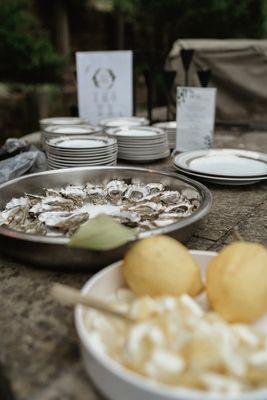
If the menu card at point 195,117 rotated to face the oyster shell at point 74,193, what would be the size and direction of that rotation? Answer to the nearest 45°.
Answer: approximately 45° to its right

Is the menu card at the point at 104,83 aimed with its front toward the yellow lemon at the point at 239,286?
yes

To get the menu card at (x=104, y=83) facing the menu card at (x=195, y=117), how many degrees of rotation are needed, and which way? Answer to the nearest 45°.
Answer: approximately 45° to its left

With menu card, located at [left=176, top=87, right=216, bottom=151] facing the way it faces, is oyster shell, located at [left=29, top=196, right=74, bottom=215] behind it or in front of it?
in front

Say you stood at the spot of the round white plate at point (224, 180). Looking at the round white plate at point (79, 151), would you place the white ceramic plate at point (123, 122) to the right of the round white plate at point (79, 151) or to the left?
right

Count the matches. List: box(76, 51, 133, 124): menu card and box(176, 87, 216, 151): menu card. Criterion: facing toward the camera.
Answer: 2

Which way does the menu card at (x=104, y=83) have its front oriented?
toward the camera

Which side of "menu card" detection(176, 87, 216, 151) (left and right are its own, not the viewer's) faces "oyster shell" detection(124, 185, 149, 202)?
front

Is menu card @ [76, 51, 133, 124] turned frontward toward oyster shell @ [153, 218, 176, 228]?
yes

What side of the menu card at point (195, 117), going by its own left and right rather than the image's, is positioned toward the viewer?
front

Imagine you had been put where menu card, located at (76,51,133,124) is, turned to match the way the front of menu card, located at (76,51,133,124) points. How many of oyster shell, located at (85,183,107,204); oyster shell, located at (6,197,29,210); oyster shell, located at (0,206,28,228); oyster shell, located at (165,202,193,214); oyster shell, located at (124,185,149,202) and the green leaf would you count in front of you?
6

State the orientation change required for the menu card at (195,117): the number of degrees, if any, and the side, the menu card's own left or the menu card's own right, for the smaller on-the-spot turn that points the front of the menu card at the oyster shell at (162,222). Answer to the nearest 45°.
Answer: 0° — it already faces it

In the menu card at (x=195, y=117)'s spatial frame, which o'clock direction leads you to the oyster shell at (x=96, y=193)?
The oyster shell is roughly at 1 o'clock from the menu card.

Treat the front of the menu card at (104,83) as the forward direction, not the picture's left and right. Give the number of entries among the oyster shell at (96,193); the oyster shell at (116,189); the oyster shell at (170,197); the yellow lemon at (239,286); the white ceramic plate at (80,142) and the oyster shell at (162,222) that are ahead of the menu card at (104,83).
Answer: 6

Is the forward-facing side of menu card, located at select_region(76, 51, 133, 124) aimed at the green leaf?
yes

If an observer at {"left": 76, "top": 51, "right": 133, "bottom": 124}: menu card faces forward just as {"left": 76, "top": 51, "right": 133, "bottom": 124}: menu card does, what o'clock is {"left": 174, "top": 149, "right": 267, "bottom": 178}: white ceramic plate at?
The white ceramic plate is roughly at 11 o'clock from the menu card.

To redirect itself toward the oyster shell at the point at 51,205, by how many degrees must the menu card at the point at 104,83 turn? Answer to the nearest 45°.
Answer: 0° — it already faces it
